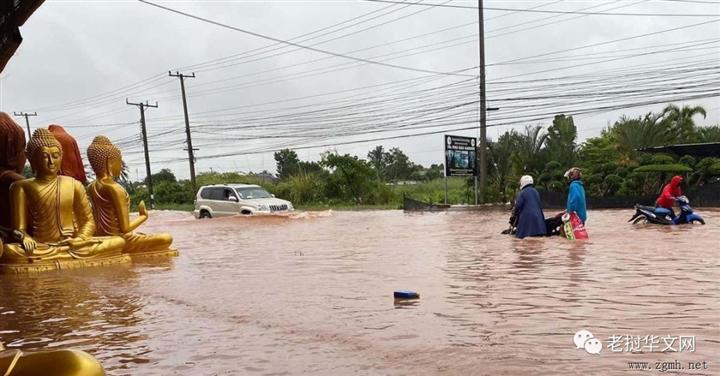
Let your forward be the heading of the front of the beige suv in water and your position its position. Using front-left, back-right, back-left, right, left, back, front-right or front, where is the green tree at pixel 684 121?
front-left

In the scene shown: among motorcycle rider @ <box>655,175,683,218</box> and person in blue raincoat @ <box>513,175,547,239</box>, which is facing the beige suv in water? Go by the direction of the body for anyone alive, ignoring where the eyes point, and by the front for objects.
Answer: the person in blue raincoat

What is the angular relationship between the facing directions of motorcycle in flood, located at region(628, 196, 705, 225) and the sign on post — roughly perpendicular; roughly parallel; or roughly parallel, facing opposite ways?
roughly perpendicular

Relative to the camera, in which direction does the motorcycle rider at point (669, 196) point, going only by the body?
to the viewer's right

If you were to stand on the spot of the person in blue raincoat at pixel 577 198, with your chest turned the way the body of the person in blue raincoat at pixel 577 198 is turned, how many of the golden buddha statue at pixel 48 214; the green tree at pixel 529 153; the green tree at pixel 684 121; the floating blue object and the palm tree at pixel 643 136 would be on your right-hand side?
3

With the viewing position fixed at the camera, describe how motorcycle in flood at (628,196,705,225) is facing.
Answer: facing to the right of the viewer

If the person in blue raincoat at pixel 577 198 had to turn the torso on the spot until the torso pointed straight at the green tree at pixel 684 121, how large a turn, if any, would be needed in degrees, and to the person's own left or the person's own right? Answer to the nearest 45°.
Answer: approximately 90° to the person's own right

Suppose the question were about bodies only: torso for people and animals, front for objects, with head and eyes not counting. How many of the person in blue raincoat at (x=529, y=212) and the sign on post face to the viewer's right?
0

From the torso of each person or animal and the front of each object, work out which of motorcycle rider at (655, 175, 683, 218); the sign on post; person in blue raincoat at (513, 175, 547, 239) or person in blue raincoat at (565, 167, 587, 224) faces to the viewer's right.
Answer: the motorcycle rider

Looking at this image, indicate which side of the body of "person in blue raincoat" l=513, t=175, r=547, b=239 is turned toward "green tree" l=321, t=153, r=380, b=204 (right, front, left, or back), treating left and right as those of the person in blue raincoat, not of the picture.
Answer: front

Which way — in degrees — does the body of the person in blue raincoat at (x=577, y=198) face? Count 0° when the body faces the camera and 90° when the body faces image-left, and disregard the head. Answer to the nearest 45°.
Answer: approximately 90°

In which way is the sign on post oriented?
toward the camera

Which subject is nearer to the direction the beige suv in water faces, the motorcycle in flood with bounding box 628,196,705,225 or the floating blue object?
the motorcycle in flood

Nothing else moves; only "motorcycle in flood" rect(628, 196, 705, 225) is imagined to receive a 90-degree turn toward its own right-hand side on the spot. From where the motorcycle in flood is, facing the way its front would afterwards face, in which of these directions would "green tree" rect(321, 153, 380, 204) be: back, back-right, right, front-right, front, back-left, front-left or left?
back-right
